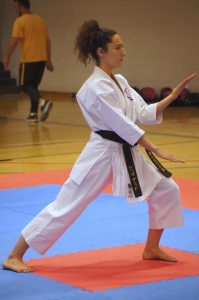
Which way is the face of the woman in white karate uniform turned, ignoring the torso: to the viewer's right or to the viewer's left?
to the viewer's right

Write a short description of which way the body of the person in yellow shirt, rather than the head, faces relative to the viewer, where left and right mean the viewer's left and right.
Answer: facing away from the viewer and to the left of the viewer

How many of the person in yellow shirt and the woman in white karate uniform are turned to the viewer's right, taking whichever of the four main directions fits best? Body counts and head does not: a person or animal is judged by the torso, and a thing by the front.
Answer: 1

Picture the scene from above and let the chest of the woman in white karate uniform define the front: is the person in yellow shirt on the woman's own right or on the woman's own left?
on the woman's own left

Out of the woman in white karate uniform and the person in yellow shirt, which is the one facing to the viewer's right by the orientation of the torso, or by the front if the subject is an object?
the woman in white karate uniform

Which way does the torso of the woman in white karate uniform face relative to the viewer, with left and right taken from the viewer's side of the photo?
facing to the right of the viewer

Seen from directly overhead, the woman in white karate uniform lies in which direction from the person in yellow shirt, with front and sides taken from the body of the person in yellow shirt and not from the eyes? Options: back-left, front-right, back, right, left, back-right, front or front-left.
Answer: back-left
